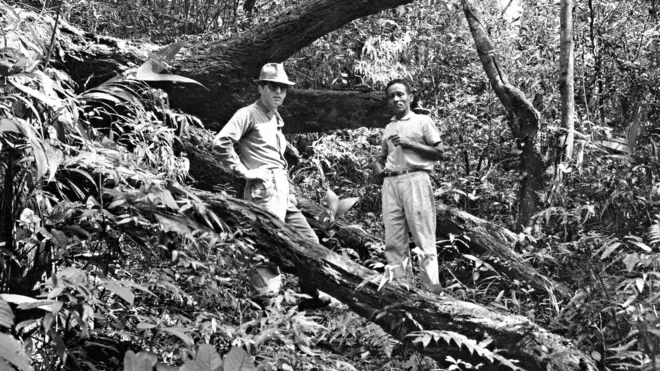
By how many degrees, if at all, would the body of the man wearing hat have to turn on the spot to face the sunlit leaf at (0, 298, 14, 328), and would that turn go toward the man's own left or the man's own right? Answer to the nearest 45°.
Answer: approximately 45° to the man's own right

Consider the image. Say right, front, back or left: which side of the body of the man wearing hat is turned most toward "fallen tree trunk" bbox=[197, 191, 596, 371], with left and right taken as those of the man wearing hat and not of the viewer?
front

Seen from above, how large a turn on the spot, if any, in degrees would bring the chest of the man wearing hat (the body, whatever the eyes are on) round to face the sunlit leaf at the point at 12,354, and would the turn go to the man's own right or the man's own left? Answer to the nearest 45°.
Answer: approximately 45° to the man's own right

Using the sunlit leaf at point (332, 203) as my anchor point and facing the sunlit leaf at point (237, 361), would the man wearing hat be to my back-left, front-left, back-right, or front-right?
front-right

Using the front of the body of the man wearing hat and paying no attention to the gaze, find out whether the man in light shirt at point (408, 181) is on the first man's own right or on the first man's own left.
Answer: on the first man's own left

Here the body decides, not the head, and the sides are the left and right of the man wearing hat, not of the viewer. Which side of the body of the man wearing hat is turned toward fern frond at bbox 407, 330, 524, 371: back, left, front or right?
front

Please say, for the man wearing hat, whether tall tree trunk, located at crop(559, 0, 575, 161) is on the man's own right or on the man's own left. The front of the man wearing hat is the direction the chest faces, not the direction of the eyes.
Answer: on the man's own left

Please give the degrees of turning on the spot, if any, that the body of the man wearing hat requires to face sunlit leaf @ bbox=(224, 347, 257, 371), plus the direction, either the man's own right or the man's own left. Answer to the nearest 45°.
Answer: approximately 45° to the man's own right

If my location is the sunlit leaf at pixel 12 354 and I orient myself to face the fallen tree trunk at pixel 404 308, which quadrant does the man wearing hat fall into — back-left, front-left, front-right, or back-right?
front-left

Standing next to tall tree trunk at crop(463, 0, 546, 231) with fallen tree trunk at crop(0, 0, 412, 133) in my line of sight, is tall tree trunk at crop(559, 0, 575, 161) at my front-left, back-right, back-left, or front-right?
back-right

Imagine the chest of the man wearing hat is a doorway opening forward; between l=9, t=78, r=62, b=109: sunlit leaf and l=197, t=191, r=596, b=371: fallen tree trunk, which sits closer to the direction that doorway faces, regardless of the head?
the fallen tree trunk
